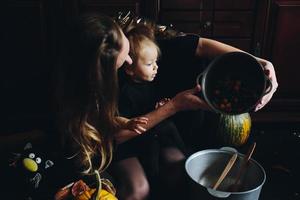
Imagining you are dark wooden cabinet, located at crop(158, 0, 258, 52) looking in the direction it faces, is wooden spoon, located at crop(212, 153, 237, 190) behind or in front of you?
in front

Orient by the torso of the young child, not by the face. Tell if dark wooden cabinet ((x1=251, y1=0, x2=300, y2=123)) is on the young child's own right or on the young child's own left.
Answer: on the young child's own left

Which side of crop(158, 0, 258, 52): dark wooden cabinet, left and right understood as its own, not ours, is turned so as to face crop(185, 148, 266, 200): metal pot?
front

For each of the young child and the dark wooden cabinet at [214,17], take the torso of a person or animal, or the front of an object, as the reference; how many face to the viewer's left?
0

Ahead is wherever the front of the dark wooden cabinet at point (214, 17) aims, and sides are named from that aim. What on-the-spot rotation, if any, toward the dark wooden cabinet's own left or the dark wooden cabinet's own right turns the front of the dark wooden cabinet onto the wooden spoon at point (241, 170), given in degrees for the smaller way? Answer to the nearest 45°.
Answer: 0° — it already faces it

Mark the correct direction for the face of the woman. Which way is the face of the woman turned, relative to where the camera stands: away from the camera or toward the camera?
away from the camera
